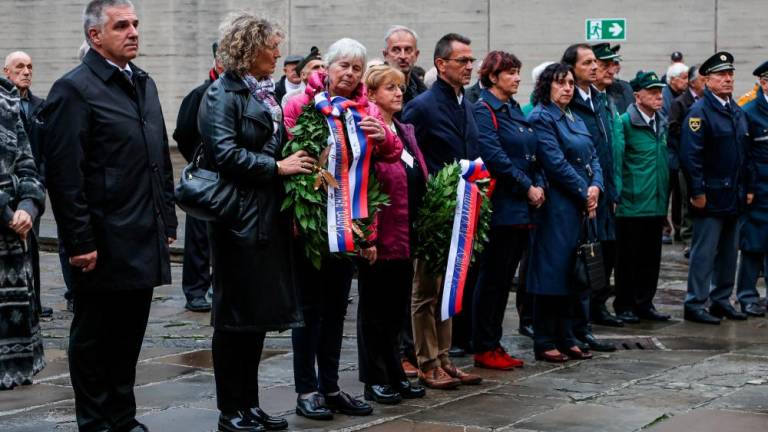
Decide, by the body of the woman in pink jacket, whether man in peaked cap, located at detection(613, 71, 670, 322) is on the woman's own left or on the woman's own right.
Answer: on the woman's own left

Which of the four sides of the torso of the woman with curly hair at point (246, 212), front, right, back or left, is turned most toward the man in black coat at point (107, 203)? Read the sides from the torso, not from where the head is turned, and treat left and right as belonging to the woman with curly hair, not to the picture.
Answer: back

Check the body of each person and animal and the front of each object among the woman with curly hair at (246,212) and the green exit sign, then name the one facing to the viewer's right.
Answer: the woman with curly hair

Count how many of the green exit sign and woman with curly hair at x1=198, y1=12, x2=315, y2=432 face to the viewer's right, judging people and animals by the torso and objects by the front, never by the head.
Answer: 1

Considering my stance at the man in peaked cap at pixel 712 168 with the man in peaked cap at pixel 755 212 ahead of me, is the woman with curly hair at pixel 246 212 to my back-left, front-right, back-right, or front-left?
back-right

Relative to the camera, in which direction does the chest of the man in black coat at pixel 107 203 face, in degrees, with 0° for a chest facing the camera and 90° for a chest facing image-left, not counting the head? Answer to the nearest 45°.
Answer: approximately 315°

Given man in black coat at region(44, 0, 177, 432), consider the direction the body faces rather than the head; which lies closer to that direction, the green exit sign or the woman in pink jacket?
the woman in pink jacket

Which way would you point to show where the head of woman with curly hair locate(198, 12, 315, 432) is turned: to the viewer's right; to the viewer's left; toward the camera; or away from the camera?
to the viewer's right
